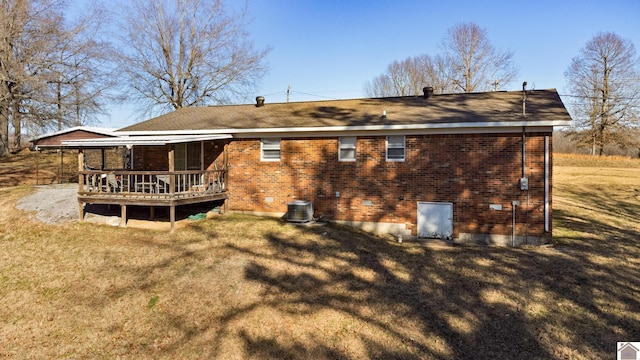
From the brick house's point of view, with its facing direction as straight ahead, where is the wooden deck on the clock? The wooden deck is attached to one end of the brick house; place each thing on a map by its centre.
The wooden deck is roughly at 9 o'clock from the brick house.

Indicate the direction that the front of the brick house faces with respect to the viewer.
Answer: facing away from the viewer
